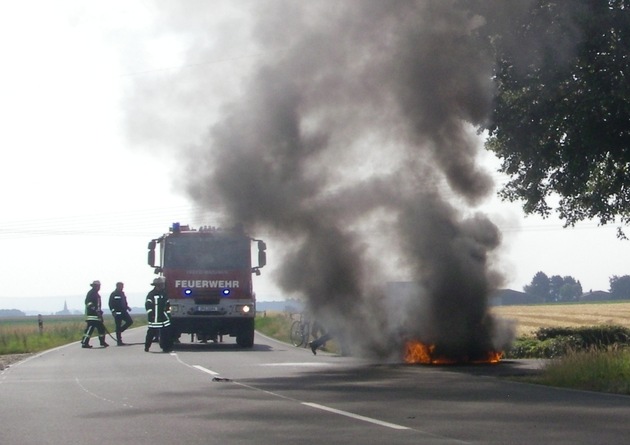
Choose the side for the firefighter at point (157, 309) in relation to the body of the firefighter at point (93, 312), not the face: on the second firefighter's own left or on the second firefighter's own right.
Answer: on the second firefighter's own right

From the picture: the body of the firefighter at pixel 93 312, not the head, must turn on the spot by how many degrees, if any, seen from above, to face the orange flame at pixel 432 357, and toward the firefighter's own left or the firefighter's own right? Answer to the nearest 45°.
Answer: approximately 45° to the firefighter's own right

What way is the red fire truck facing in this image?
toward the camera

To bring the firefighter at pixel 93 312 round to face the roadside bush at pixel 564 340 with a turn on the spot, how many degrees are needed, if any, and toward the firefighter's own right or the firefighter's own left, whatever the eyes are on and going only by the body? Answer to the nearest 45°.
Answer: approximately 45° to the firefighter's own right

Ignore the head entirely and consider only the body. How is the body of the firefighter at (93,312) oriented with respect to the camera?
to the viewer's right

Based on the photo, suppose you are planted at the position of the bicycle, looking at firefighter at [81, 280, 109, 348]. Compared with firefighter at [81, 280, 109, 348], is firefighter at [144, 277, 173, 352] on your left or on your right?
left

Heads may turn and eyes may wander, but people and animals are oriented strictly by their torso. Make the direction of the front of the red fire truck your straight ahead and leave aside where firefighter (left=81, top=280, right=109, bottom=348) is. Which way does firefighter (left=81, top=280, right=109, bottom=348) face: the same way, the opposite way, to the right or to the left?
to the left

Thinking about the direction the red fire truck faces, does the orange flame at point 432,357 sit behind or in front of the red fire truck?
in front

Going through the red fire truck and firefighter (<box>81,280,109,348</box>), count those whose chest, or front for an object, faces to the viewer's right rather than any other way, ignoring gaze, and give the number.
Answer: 1

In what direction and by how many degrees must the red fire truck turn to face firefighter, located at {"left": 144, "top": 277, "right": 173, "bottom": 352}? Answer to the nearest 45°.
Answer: approximately 45° to its right
